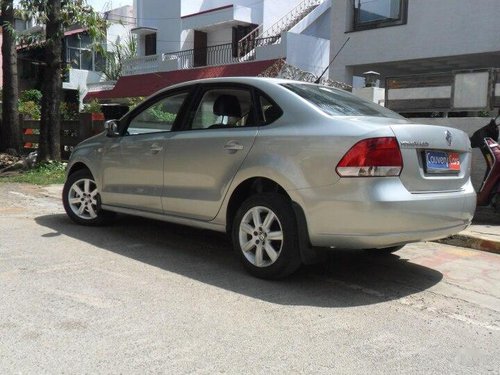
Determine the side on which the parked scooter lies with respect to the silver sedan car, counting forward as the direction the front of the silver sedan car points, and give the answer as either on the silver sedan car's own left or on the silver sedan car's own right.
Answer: on the silver sedan car's own right

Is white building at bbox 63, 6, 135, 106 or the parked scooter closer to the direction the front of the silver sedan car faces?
the white building

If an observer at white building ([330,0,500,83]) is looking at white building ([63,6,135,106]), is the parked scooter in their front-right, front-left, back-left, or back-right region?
back-left

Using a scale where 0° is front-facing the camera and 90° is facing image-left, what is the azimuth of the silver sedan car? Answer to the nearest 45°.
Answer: approximately 135°

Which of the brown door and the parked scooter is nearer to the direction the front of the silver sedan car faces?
the brown door

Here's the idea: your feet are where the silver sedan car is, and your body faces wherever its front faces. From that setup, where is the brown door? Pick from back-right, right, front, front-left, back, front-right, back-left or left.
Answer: front-right

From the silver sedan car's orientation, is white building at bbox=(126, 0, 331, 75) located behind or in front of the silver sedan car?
in front

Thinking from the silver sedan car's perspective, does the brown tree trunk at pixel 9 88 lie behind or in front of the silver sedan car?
in front

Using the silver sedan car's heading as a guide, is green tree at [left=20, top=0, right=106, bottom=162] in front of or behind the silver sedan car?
in front

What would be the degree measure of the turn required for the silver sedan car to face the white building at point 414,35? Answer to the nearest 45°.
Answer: approximately 45° to its right

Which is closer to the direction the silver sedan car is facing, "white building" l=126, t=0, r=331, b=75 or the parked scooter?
the white building
